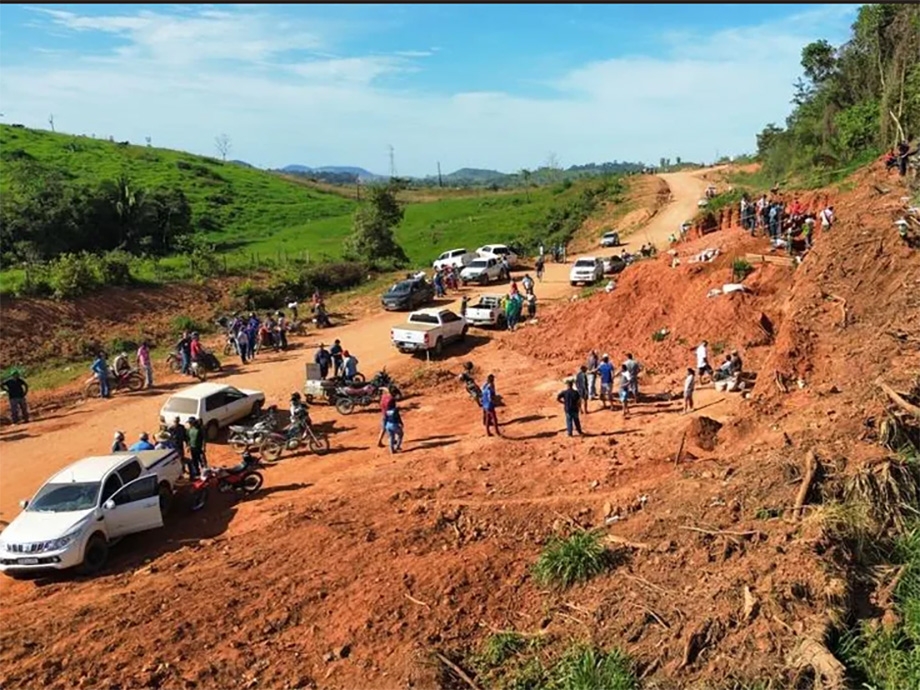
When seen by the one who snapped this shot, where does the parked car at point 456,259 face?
facing the viewer and to the left of the viewer

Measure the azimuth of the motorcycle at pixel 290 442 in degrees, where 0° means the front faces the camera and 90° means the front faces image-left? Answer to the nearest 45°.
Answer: approximately 225°

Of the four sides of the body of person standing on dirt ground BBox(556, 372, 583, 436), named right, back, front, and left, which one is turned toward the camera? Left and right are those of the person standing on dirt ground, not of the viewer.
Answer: back

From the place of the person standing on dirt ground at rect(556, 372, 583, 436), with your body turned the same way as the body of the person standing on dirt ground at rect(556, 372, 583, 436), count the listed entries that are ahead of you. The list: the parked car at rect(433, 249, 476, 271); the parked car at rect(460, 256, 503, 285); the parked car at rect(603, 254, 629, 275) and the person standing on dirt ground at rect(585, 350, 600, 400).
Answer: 4

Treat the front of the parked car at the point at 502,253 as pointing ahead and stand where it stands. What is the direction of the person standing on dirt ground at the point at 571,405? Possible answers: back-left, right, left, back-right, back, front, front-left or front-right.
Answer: front-left

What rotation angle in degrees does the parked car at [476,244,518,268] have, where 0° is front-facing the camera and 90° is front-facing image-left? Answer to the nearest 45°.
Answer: approximately 45°

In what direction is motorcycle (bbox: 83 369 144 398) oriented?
to the viewer's left

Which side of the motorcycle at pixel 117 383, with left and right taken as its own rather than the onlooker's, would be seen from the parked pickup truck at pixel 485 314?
back
